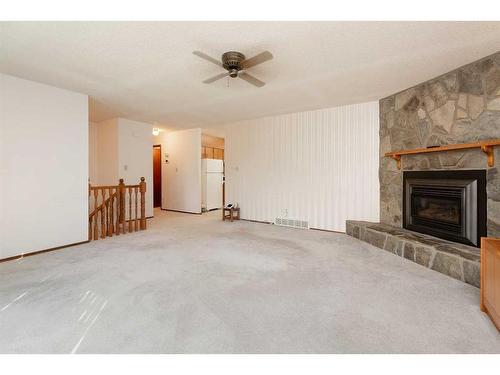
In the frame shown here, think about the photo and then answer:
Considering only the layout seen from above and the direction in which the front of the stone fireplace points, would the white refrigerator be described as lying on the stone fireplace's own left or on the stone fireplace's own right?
on the stone fireplace's own right

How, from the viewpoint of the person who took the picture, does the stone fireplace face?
facing the viewer and to the left of the viewer
